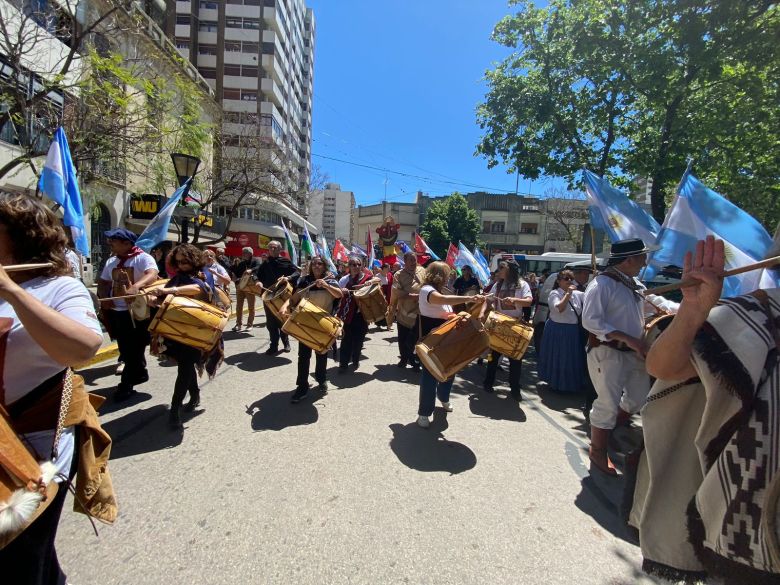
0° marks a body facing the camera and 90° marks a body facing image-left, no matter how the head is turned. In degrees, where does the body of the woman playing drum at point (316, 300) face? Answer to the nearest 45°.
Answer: approximately 0°

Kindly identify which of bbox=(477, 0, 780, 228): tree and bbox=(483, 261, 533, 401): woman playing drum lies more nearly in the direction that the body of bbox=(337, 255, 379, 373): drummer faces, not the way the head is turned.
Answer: the woman playing drum

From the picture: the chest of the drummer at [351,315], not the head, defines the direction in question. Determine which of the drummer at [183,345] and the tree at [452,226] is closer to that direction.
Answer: the drummer

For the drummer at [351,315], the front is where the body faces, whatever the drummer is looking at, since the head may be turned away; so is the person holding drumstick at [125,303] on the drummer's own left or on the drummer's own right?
on the drummer's own right

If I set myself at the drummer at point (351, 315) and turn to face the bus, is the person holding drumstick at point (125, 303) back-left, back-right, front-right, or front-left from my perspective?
back-left

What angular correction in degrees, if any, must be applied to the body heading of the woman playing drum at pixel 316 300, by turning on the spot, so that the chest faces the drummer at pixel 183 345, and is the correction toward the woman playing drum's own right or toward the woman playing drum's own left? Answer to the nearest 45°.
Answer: approximately 45° to the woman playing drum's own right
